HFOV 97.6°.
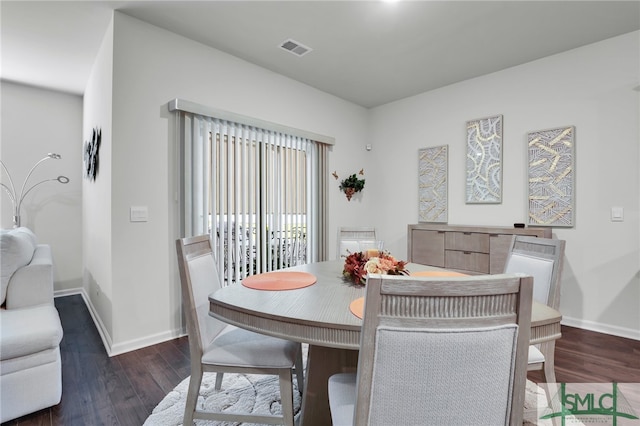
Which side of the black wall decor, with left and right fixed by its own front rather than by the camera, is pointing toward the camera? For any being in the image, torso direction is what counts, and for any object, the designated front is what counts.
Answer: left

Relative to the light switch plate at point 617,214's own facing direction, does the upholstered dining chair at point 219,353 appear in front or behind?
in front

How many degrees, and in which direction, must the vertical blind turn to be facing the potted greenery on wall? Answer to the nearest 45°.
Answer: approximately 90° to its left

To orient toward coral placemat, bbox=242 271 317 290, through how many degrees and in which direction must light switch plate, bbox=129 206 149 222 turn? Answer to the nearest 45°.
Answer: approximately 45° to its left

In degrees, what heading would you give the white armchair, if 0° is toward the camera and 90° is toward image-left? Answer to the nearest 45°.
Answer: approximately 315°

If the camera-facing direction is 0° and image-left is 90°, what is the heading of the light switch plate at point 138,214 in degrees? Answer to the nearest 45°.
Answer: approximately 0°

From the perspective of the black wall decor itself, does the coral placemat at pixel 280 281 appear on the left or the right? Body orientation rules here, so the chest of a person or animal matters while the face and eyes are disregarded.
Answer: on its left

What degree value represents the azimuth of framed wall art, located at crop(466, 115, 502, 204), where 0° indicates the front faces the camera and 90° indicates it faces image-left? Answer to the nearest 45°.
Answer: approximately 45°

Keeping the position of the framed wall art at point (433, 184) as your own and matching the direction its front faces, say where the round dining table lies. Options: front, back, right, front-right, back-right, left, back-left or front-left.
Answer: front-left

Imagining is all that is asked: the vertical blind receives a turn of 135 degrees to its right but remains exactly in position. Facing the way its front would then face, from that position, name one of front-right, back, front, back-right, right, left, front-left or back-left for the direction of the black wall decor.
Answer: front

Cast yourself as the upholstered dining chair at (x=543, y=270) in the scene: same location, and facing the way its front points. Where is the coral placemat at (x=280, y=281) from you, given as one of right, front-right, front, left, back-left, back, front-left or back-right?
front

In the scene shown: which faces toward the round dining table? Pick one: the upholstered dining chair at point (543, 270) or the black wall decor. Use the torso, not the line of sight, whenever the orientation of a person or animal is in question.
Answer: the upholstered dining chair
